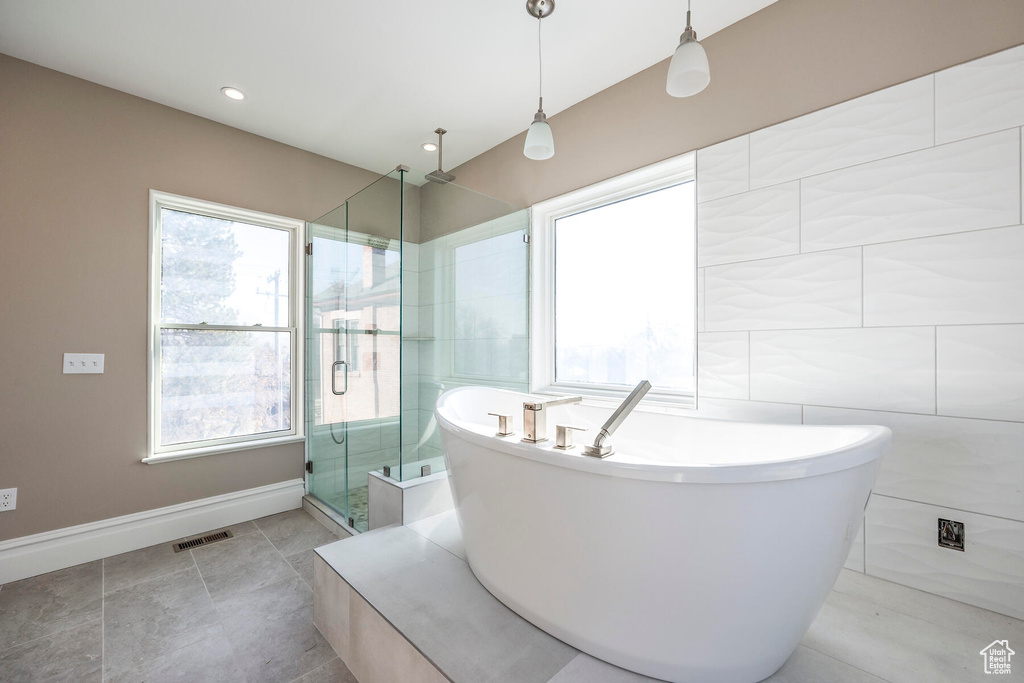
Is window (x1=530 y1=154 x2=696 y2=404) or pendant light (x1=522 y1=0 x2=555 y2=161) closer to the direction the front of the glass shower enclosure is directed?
the pendant light

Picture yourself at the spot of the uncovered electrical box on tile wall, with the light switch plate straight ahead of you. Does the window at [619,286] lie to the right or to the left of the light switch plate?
right

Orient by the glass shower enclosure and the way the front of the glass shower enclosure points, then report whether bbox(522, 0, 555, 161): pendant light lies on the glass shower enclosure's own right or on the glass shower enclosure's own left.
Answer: on the glass shower enclosure's own left

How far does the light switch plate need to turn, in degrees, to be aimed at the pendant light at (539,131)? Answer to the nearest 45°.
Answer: approximately 45° to its left

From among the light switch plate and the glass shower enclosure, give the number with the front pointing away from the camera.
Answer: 0

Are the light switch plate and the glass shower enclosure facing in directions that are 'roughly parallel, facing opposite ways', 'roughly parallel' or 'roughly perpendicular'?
roughly perpendicular

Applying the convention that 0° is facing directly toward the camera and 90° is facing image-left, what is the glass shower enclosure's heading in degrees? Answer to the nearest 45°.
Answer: approximately 45°

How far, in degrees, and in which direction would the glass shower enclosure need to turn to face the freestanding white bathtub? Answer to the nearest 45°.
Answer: approximately 90° to its left

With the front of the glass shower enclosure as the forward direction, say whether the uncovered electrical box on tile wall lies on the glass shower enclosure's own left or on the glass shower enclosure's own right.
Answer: on the glass shower enclosure's own left

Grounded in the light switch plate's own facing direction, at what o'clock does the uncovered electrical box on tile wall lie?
The uncovered electrical box on tile wall is roughly at 11 o'clock from the light switch plate.

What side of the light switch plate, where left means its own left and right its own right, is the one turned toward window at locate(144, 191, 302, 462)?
left

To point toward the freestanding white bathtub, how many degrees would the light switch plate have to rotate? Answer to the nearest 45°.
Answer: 0° — it already faces it
